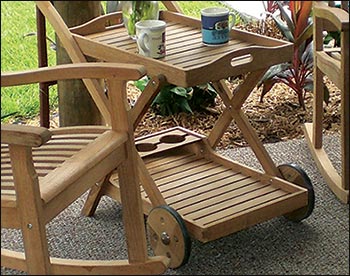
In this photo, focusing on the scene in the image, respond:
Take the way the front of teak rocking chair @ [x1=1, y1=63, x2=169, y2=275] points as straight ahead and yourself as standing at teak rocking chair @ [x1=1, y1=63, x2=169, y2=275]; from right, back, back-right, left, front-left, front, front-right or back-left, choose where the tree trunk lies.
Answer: back-left

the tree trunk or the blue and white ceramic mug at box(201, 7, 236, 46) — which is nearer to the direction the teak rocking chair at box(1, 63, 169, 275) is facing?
the blue and white ceramic mug

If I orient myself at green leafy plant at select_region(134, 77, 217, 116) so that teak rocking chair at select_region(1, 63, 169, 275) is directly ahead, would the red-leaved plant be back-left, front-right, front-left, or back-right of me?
back-left

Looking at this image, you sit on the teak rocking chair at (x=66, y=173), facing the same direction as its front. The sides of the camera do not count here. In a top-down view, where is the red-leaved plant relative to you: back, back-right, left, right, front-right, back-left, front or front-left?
left

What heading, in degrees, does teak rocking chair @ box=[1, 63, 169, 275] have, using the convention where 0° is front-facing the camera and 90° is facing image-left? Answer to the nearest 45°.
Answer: approximately 315°

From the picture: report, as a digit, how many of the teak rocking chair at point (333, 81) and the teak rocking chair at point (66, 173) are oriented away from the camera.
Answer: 0
